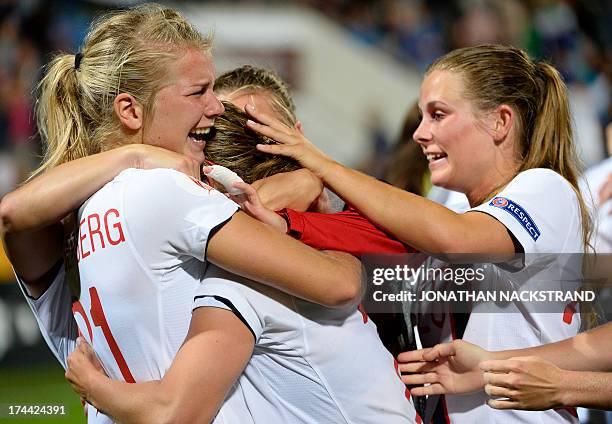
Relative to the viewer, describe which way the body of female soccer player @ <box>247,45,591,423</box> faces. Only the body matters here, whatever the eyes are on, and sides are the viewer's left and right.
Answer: facing to the left of the viewer
